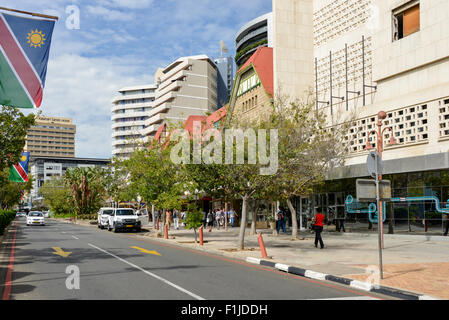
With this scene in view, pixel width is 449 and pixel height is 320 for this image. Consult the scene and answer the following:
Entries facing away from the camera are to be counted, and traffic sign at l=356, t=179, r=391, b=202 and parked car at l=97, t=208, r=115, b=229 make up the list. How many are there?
1

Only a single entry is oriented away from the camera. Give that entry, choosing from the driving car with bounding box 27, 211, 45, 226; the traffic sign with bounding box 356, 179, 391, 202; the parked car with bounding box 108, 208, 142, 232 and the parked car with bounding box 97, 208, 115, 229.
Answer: the traffic sign

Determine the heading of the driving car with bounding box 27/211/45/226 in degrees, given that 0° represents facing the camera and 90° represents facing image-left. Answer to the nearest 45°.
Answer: approximately 0°

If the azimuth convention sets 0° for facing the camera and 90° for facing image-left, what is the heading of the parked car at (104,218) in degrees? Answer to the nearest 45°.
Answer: approximately 0°

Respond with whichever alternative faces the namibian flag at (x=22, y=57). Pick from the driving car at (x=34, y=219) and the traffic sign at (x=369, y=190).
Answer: the driving car

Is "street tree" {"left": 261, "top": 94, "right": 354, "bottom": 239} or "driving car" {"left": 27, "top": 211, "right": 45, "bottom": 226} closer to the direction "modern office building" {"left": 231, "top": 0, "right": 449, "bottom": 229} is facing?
the street tree

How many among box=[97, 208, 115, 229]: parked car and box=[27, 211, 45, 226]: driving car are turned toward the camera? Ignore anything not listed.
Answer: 2

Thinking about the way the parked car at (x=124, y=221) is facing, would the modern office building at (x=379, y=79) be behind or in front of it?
in front

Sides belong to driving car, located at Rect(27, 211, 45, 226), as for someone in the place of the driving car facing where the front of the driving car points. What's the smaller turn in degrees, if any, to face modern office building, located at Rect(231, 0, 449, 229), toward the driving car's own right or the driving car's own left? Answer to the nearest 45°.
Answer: approximately 45° to the driving car's own left

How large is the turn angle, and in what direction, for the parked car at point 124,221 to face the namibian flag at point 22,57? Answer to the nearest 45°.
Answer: approximately 45° to its right

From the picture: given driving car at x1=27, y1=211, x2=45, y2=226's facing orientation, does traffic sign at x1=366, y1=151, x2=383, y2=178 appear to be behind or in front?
in front

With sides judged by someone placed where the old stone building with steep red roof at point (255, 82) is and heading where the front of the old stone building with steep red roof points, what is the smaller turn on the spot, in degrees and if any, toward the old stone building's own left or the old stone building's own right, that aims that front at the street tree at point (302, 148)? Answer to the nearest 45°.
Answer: approximately 45° to the old stone building's own left
